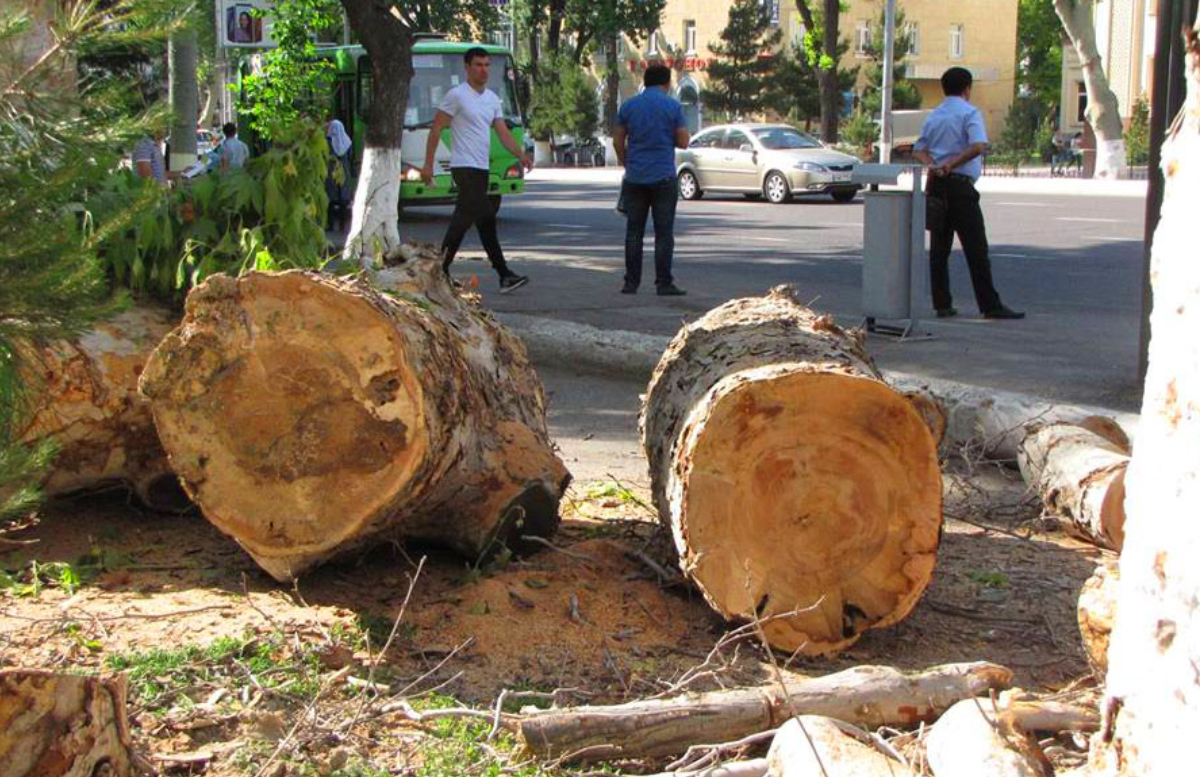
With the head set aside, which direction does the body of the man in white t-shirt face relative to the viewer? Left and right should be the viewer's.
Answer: facing the viewer and to the right of the viewer

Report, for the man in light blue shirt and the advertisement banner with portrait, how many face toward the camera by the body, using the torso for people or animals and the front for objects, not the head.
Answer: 1

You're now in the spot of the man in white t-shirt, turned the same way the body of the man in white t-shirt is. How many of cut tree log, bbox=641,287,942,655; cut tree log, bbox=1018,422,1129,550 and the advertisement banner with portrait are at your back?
1

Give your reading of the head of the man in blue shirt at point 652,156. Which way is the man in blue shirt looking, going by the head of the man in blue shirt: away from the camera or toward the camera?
away from the camera

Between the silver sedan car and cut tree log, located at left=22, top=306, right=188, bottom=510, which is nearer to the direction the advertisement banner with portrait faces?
the cut tree log

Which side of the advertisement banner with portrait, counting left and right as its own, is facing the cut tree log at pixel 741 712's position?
front

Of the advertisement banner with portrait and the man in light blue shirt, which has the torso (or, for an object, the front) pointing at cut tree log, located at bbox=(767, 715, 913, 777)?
the advertisement banner with portrait

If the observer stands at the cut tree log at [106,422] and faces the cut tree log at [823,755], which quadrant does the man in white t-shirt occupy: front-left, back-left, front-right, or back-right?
back-left
